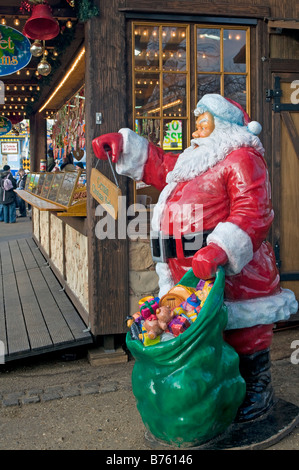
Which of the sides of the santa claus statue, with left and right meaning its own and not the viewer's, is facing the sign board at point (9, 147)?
right

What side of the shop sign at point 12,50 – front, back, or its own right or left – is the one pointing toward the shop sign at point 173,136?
left

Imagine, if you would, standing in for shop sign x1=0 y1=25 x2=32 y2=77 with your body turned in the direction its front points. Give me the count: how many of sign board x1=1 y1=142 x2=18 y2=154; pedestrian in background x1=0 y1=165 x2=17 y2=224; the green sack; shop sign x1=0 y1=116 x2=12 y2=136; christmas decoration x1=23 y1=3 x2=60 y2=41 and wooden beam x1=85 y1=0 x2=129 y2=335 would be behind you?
3

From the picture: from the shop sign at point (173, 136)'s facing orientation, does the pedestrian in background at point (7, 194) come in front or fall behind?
behind

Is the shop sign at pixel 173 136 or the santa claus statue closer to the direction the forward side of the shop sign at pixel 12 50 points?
the santa claus statue

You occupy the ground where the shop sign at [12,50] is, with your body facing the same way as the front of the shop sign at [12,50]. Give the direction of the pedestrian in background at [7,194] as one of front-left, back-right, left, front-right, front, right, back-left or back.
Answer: back
